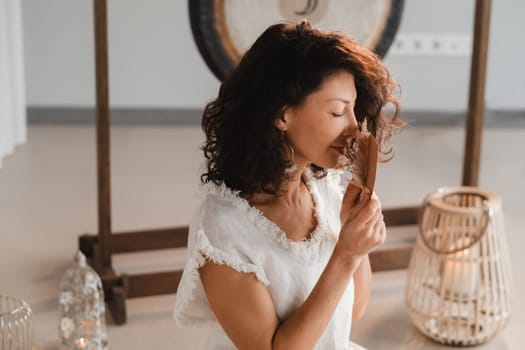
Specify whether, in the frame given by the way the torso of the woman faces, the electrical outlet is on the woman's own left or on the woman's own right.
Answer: on the woman's own left

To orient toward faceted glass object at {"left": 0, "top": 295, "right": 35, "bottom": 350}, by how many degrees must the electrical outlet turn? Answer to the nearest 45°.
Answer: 0° — it already faces it

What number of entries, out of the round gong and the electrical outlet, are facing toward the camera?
2

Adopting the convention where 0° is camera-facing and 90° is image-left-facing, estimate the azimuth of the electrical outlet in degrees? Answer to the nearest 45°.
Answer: approximately 0°

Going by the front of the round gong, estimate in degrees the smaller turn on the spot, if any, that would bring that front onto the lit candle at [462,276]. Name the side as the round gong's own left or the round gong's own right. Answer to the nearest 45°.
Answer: approximately 45° to the round gong's own left
